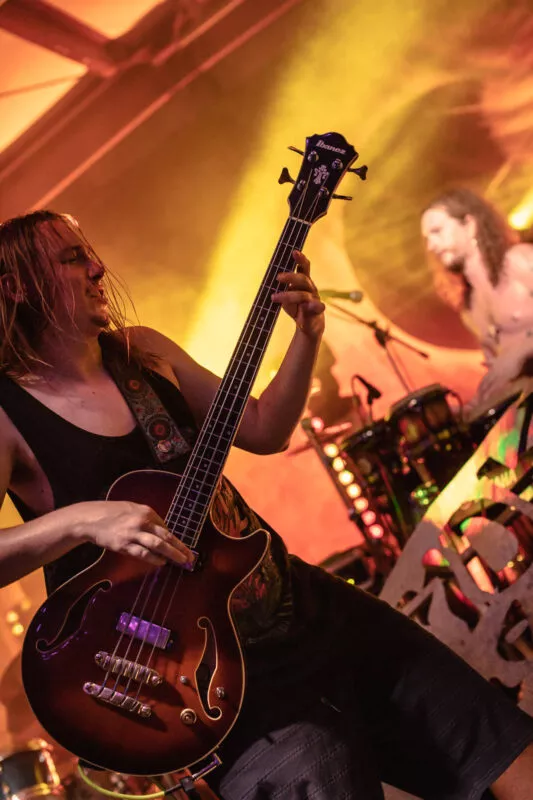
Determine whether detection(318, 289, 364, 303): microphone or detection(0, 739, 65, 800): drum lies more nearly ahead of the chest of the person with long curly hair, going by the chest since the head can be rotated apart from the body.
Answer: the drum

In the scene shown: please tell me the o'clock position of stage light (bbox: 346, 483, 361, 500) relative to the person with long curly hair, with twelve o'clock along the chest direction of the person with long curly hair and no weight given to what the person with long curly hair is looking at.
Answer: The stage light is roughly at 1 o'clock from the person with long curly hair.

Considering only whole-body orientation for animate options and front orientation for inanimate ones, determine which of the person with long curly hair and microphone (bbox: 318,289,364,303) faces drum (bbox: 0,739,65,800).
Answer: the person with long curly hair

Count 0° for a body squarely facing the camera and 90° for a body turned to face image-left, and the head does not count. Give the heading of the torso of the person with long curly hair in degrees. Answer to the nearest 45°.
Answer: approximately 45°

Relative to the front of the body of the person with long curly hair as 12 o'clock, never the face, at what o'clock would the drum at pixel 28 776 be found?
The drum is roughly at 12 o'clock from the person with long curly hair.
